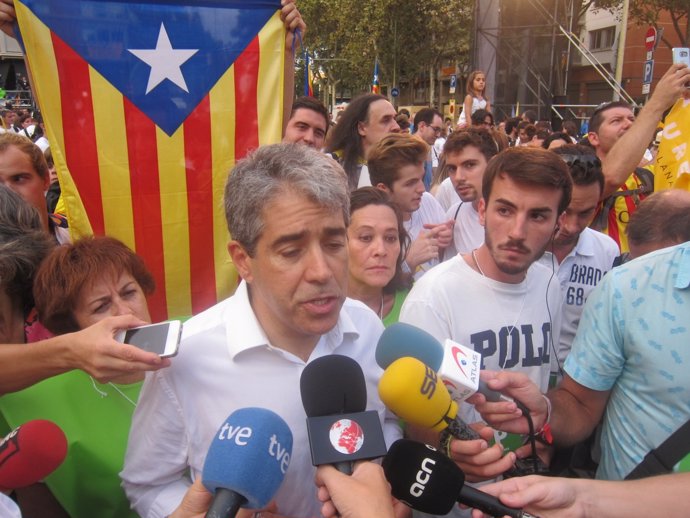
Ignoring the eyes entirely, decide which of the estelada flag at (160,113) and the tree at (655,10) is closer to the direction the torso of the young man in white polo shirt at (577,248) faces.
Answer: the estelada flag

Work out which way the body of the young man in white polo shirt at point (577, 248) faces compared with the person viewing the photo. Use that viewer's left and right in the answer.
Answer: facing the viewer

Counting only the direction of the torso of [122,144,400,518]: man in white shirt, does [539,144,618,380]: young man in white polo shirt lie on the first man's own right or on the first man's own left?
on the first man's own left

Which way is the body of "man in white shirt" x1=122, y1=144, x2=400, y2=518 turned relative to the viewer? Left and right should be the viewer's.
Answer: facing the viewer and to the right of the viewer

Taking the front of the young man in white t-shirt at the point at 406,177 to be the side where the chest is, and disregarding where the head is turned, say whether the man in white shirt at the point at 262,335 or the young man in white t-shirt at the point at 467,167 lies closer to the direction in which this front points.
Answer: the man in white shirt

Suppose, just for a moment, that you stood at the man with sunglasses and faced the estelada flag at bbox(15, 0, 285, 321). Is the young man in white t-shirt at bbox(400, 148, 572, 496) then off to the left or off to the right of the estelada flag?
left

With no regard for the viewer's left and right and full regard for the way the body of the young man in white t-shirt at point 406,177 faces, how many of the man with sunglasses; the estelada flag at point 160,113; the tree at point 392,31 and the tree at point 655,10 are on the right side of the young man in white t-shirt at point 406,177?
1

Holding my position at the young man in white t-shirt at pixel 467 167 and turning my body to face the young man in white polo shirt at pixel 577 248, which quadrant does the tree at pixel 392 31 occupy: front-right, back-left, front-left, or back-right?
back-left
